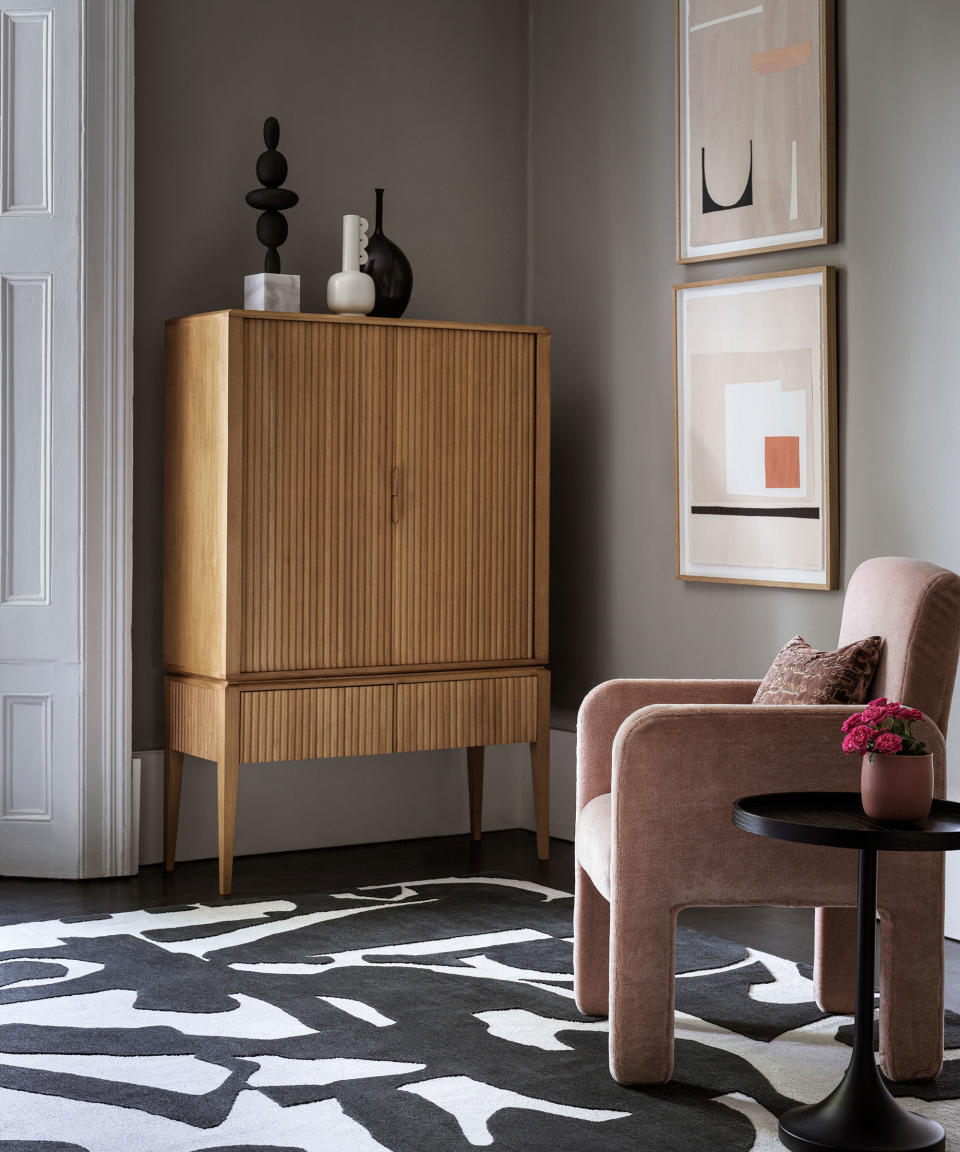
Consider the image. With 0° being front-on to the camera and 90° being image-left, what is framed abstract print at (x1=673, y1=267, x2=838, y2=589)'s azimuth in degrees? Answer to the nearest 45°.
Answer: approximately 45°

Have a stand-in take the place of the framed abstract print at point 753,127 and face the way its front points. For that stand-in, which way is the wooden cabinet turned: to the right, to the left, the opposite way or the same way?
to the left

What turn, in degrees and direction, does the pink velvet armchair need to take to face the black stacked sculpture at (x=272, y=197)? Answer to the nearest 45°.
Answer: approximately 45° to its right

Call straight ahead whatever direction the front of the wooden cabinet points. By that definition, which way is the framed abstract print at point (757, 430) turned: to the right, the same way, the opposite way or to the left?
to the right

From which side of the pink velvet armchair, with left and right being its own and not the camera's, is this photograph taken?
left

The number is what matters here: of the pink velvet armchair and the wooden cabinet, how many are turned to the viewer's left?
1

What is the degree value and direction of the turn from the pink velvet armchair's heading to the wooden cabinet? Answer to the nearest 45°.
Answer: approximately 45° to its right

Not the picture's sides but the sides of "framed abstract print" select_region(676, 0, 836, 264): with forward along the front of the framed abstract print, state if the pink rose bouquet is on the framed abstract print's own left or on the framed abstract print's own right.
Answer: on the framed abstract print's own left

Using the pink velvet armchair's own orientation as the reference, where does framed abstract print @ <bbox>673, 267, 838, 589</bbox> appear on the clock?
The framed abstract print is roughly at 3 o'clock from the pink velvet armchair.

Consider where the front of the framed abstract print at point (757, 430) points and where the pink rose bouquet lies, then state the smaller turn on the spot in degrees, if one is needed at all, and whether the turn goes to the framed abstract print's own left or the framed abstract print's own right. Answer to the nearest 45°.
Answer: approximately 45° to the framed abstract print's own left

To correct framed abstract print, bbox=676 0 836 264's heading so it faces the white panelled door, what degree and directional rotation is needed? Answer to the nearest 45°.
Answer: approximately 45° to its right
